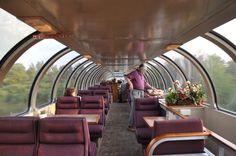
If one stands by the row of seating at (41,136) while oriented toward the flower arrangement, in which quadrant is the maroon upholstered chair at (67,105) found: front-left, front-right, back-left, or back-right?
front-left

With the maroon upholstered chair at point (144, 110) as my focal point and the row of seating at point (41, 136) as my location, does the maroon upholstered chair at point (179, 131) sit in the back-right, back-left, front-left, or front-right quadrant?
front-right

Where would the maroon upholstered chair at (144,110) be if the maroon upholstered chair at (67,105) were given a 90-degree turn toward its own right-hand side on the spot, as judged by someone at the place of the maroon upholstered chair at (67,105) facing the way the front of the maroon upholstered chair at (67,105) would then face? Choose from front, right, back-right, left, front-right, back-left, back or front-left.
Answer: back-left

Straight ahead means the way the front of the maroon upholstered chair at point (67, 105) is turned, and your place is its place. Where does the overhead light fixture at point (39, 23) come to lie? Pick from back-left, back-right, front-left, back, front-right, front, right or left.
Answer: front

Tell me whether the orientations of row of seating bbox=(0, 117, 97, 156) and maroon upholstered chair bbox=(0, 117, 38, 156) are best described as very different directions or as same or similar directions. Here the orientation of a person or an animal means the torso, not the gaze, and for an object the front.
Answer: same or similar directions

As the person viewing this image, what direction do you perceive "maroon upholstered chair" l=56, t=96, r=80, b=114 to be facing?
facing the viewer
